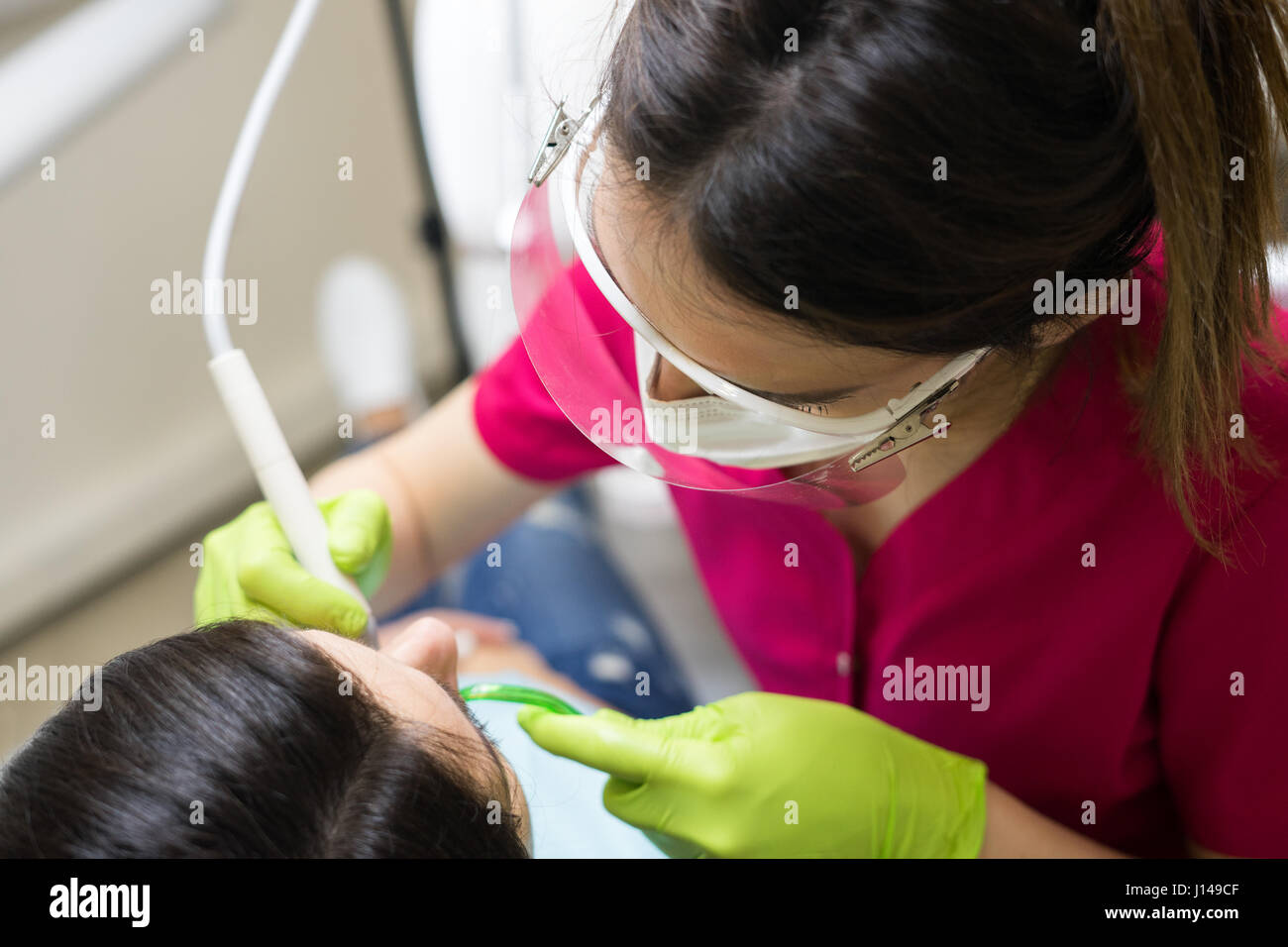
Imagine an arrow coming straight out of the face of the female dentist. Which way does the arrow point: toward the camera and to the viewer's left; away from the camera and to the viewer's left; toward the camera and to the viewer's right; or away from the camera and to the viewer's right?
toward the camera and to the viewer's left

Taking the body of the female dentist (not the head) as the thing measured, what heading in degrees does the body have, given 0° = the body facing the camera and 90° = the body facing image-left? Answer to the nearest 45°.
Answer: approximately 45°
